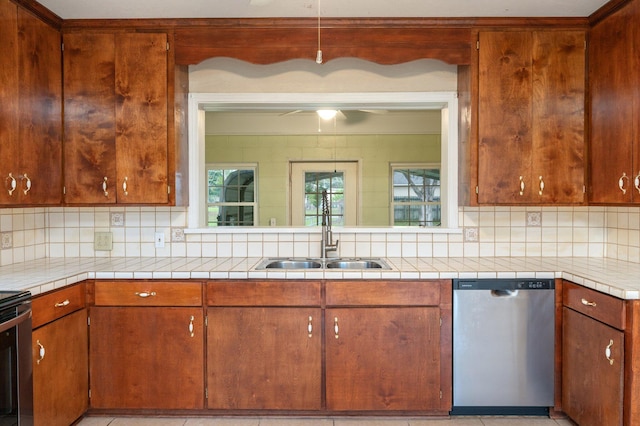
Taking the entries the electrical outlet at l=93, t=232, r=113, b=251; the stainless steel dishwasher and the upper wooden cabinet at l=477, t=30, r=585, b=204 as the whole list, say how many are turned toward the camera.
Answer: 3

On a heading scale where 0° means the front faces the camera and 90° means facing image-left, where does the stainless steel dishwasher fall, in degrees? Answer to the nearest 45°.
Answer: approximately 0°

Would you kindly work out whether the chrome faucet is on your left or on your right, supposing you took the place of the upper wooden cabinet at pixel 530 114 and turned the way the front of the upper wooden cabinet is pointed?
on your right

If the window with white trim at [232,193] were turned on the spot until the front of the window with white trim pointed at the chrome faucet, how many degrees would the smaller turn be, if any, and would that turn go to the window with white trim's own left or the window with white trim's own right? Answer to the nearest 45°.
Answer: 0° — it already faces it

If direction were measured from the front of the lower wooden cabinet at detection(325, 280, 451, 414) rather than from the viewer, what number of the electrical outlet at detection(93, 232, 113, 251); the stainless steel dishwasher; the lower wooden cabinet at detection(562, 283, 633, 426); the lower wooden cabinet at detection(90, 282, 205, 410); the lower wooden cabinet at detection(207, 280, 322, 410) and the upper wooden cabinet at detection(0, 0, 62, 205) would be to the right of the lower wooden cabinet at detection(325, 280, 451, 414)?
4

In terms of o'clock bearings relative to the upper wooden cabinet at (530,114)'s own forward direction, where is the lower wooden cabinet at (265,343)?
The lower wooden cabinet is roughly at 2 o'clock from the upper wooden cabinet.

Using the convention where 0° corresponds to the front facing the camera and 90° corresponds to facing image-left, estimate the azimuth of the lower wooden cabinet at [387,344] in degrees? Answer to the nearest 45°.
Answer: approximately 0°
